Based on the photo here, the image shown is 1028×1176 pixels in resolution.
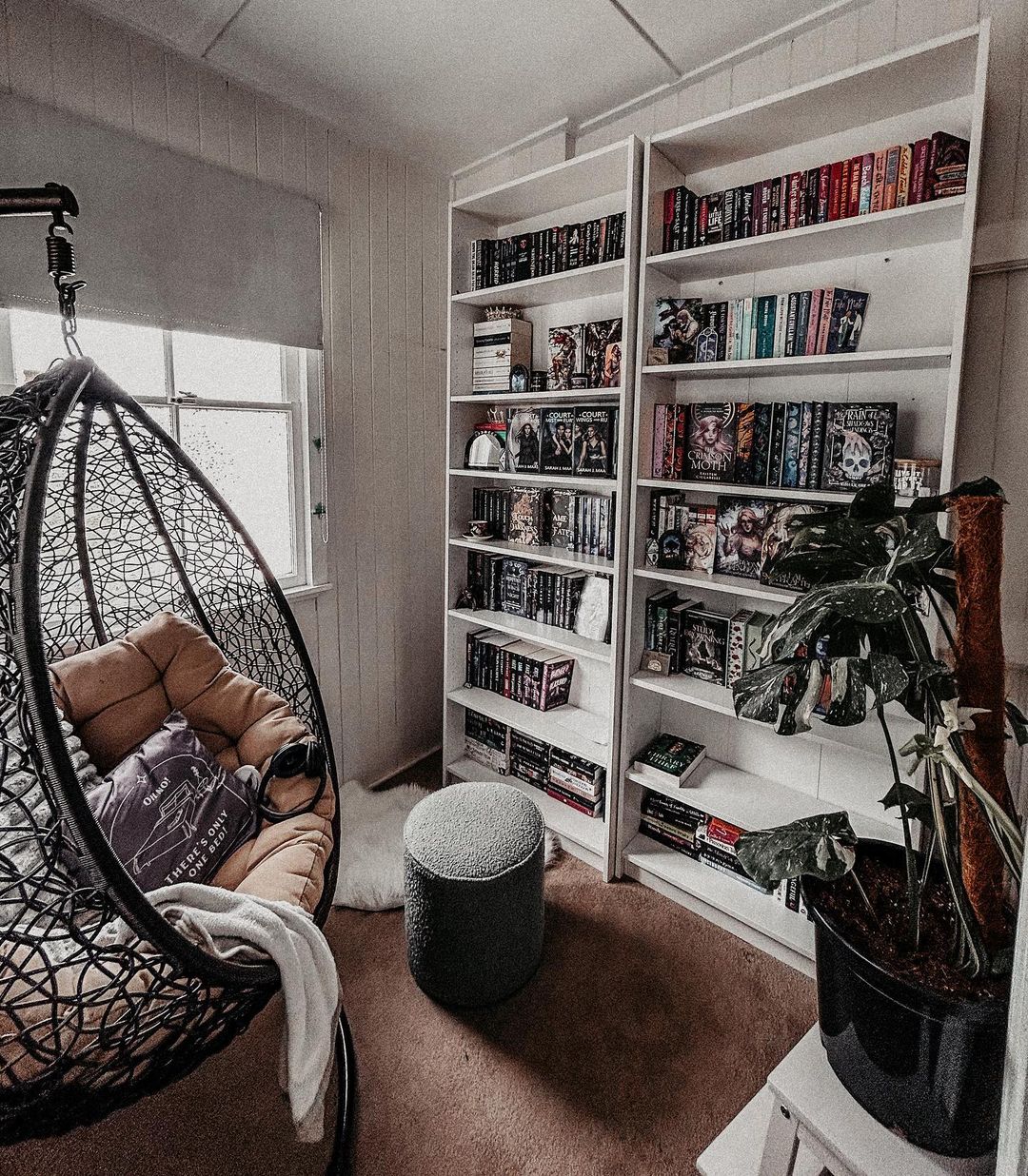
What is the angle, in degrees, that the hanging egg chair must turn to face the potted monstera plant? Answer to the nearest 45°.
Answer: approximately 45° to its left

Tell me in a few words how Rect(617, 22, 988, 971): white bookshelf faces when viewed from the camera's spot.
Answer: facing the viewer and to the left of the viewer

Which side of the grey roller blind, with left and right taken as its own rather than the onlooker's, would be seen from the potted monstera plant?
front

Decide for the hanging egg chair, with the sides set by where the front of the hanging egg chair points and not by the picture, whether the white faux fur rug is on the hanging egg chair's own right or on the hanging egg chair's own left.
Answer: on the hanging egg chair's own left

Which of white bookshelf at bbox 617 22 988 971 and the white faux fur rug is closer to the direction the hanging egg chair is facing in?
the white bookshelf

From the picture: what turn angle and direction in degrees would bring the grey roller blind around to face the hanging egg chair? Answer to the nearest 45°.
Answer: approximately 45° to its right

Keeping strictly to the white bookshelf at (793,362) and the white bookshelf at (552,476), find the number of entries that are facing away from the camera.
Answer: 0

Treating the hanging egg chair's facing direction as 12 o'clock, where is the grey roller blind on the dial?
The grey roller blind is roughly at 8 o'clock from the hanging egg chair.

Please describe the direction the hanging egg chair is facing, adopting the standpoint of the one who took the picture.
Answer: facing the viewer and to the right of the viewer

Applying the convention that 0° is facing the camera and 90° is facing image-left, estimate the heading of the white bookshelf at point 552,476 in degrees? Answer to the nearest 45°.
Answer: approximately 45°
